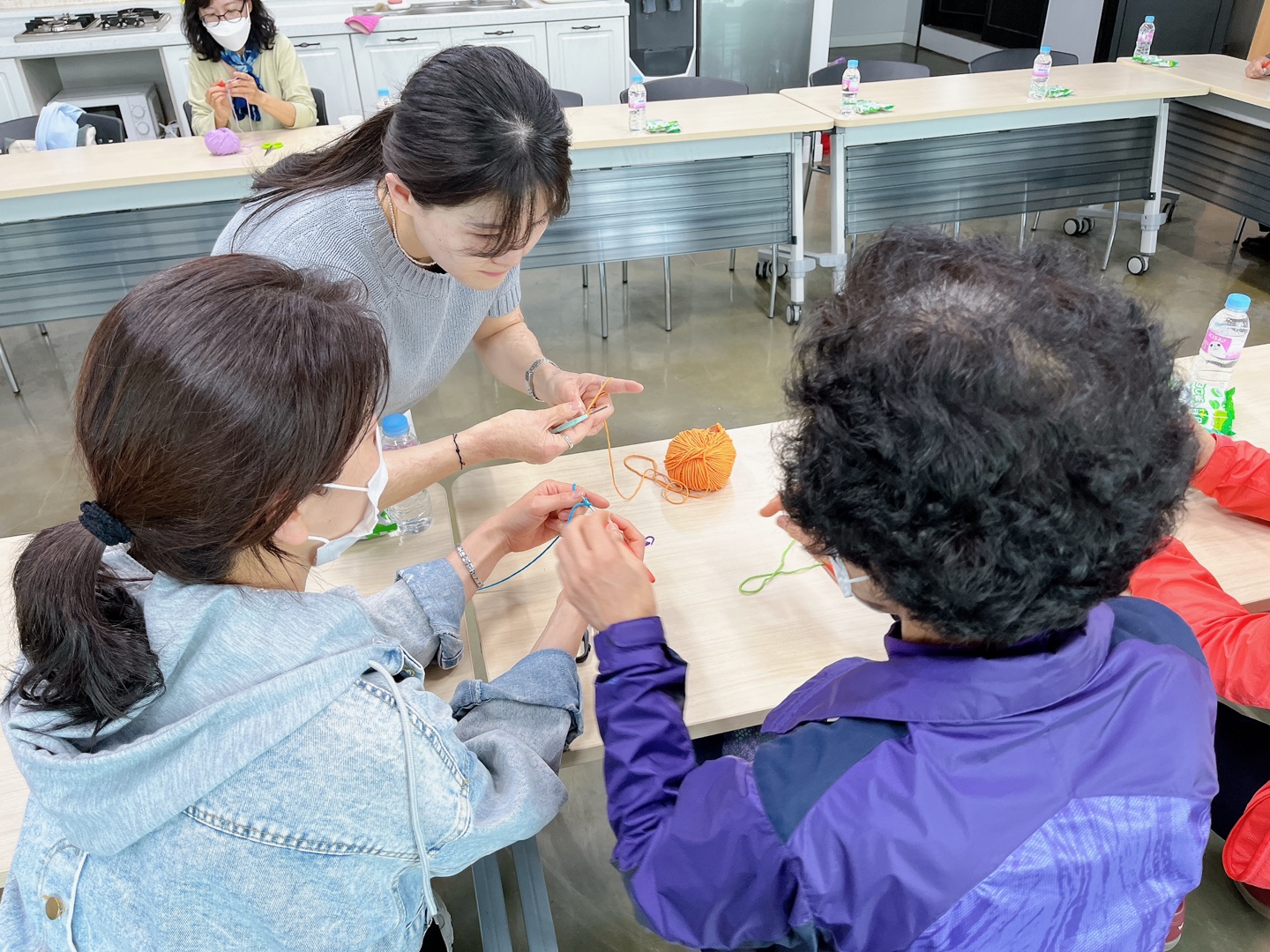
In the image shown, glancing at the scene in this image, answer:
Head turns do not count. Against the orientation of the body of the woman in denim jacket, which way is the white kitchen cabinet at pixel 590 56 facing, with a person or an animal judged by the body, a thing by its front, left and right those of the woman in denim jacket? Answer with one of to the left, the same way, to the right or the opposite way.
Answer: the opposite way

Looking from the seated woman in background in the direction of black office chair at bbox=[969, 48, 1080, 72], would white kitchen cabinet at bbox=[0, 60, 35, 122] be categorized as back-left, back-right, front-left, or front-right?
back-left

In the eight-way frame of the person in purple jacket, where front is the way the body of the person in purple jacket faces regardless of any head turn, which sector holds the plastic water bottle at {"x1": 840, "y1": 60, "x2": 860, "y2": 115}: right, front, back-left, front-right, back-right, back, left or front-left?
front-right

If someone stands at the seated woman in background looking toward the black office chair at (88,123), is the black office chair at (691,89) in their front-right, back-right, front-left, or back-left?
back-right

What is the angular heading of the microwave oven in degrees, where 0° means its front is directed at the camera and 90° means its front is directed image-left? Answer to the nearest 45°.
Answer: approximately 0°

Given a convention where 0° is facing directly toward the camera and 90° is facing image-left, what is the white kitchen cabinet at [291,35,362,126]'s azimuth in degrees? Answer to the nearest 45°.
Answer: approximately 0°

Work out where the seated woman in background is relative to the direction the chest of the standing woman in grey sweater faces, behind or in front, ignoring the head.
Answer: behind

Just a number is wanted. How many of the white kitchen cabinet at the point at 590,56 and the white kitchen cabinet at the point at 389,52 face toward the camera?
2

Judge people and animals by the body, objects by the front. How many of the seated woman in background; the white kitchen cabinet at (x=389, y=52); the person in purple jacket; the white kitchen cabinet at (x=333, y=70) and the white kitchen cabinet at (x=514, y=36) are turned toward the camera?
4

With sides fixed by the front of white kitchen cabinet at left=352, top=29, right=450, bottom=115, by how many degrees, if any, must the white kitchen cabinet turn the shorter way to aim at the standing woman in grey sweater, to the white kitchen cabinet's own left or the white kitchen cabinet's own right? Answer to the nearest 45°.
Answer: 0° — it already faces them

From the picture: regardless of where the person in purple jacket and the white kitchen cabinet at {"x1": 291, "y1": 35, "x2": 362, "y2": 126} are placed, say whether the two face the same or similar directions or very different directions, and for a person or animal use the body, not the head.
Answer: very different directions

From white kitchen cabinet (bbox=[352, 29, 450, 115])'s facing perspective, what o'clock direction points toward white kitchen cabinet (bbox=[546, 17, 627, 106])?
white kitchen cabinet (bbox=[546, 17, 627, 106]) is roughly at 9 o'clock from white kitchen cabinet (bbox=[352, 29, 450, 115]).

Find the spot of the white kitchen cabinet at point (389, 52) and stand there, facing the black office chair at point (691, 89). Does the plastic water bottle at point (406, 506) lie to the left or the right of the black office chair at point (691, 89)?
right
